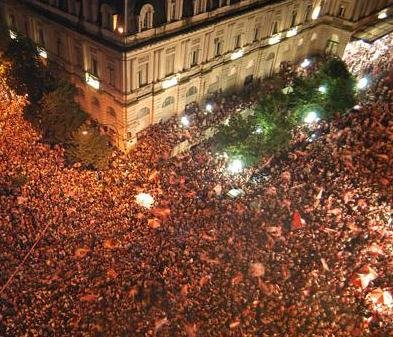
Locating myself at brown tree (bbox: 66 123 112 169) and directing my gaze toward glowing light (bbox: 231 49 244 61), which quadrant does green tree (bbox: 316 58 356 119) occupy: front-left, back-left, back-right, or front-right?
front-right

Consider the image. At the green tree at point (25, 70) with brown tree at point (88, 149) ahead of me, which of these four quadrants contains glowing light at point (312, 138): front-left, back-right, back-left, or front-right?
front-left

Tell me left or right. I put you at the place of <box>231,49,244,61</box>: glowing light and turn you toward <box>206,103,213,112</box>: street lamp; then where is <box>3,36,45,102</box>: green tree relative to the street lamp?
right
